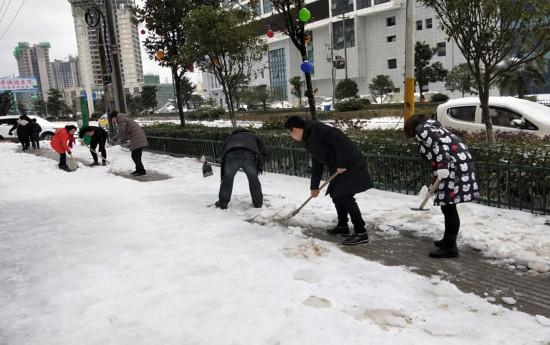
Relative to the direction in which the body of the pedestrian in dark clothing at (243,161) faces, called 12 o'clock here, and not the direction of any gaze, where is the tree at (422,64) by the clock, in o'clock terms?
The tree is roughly at 1 o'clock from the pedestrian in dark clothing.

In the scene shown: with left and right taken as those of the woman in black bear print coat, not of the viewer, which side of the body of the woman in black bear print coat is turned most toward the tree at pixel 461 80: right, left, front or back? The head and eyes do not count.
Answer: right

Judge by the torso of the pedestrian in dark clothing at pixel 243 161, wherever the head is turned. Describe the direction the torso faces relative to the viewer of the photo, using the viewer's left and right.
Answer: facing away from the viewer

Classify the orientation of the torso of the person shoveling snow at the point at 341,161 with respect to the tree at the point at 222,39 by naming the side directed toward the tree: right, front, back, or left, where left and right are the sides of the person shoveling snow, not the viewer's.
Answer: right

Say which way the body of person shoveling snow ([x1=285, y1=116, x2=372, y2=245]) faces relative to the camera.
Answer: to the viewer's left

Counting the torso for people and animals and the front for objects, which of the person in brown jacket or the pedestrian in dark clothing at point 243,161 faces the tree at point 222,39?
the pedestrian in dark clothing

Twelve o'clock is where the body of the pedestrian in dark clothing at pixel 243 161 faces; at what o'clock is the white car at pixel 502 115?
The white car is roughly at 2 o'clock from the pedestrian in dark clothing.

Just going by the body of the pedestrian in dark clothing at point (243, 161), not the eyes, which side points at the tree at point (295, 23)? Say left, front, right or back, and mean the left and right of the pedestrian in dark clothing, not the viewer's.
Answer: front

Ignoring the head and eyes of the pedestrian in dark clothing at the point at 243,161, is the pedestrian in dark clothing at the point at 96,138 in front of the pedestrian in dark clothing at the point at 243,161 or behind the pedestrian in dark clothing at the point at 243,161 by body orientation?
in front

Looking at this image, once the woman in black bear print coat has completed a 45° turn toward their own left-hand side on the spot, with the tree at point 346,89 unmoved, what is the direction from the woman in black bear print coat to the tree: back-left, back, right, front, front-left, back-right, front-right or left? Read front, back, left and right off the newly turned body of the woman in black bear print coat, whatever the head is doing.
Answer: back-right

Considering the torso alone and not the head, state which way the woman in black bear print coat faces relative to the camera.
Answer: to the viewer's left

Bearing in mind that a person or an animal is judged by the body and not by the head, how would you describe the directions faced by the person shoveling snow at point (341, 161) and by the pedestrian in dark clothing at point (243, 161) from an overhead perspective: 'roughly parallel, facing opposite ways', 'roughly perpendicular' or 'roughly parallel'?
roughly perpendicular
